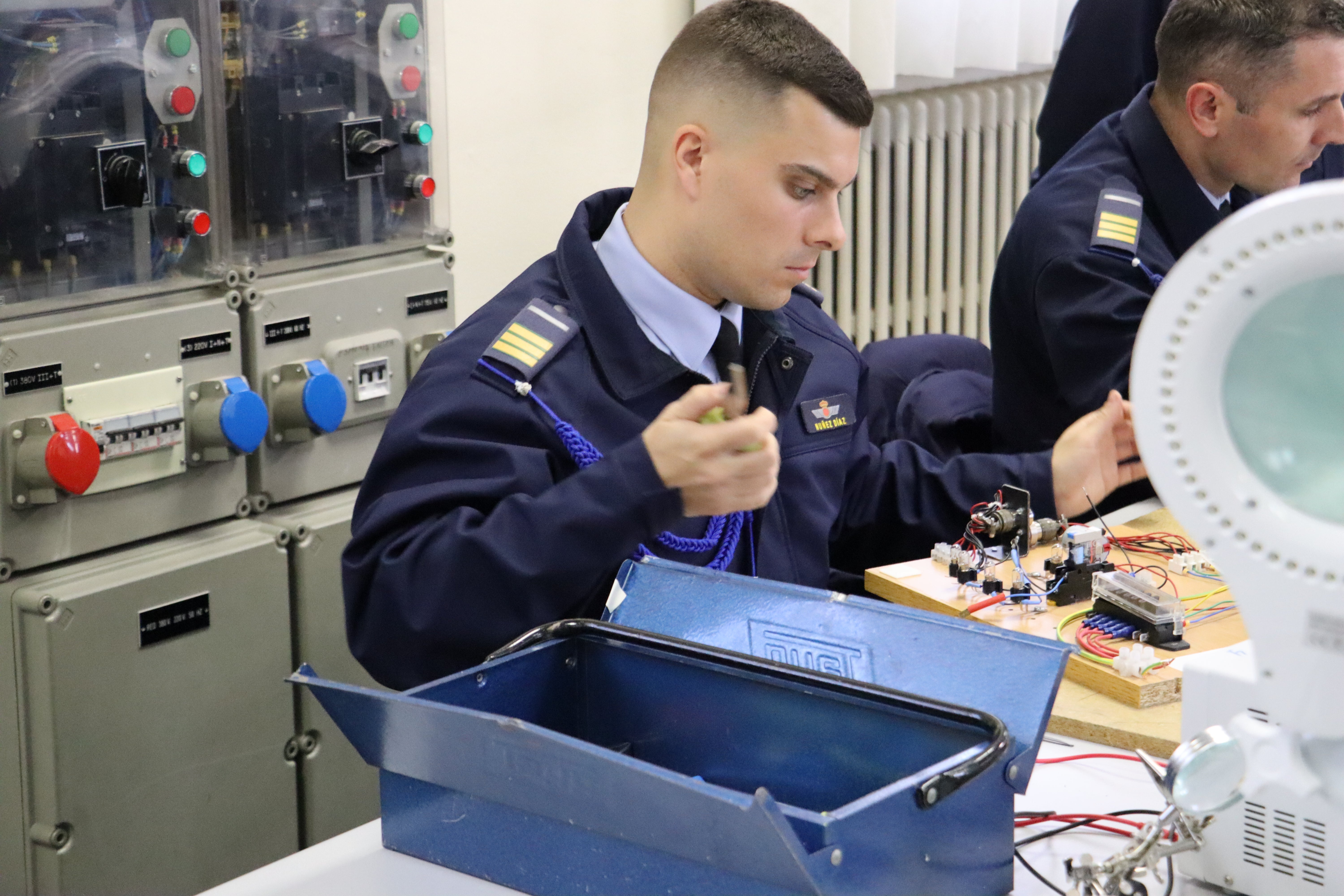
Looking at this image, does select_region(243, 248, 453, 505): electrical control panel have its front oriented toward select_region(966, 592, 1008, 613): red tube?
yes

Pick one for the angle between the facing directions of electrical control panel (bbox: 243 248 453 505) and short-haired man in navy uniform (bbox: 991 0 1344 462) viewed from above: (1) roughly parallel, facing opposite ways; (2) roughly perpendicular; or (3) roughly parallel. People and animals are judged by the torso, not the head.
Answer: roughly parallel

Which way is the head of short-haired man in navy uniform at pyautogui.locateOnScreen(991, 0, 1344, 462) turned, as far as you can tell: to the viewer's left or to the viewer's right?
to the viewer's right

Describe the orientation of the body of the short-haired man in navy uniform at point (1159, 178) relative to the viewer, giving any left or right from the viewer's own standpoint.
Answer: facing to the right of the viewer

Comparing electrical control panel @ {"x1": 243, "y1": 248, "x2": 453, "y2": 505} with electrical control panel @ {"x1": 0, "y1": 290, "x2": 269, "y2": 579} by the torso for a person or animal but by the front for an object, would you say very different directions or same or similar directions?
same or similar directions

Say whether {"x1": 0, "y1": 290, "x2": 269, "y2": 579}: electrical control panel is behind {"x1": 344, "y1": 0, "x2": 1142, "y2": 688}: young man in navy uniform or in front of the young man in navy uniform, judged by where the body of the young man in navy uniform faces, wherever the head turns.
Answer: behind

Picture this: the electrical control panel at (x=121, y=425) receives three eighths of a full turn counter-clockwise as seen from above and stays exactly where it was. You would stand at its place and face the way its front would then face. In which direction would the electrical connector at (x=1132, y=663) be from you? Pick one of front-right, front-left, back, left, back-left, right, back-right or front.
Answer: back-right

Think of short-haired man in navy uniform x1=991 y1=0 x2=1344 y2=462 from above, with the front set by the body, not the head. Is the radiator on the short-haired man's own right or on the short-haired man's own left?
on the short-haired man's own left

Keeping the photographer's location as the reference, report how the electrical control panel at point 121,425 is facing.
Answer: facing the viewer and to the right of the viewer

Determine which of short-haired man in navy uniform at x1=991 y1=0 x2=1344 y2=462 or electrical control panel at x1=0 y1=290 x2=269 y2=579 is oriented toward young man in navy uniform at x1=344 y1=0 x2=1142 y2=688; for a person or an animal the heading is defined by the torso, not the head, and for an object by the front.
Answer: the electrical control panel

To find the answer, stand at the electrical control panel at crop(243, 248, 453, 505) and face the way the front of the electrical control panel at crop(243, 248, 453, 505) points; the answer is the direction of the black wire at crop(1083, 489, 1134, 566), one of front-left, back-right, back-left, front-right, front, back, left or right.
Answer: front

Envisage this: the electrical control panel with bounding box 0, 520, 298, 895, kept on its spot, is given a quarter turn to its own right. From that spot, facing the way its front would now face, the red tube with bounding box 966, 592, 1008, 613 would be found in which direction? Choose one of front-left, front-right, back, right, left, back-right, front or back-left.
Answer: left

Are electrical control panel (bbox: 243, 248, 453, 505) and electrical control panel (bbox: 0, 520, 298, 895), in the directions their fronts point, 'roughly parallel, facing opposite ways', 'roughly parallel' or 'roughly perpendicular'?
roughly parallel

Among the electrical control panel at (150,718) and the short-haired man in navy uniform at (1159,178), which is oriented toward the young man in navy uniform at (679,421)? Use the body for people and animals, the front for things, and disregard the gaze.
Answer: the electrical control panel

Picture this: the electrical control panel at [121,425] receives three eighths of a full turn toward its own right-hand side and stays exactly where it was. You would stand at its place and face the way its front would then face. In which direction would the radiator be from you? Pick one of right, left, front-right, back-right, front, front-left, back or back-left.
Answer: back-right
